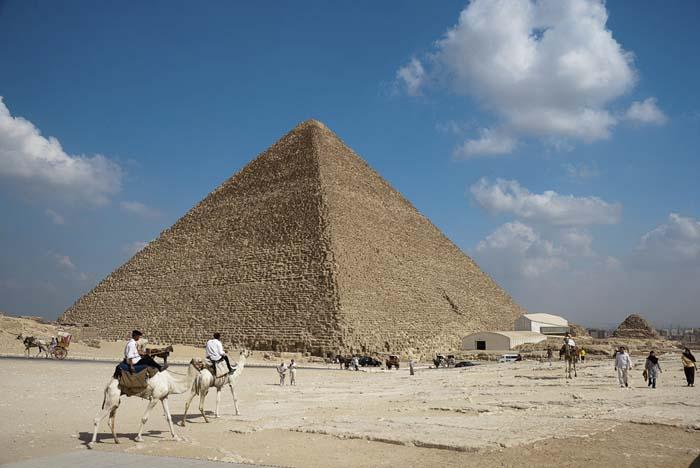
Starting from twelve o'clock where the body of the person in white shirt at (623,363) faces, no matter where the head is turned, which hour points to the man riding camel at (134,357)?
The man riding camel is roughly at 1 o'clock from the person in white shirt.

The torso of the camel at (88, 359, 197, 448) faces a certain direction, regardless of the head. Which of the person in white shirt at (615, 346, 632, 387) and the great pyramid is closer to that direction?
the person in white shirt

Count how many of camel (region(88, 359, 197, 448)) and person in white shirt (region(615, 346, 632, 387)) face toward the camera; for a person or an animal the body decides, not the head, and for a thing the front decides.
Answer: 1

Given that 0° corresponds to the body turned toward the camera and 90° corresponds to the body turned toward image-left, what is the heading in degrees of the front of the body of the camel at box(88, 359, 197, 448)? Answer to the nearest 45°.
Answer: approximately 270°

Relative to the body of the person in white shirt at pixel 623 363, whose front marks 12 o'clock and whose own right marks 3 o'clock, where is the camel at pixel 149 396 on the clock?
The camel is roughly at 1 o'clock from the person in white shirt.

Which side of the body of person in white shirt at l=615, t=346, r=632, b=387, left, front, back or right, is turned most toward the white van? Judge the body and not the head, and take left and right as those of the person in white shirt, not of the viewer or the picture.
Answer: back

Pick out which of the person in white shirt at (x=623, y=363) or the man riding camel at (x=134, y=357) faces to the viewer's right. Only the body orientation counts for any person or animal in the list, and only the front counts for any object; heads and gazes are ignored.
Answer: the man riding camel

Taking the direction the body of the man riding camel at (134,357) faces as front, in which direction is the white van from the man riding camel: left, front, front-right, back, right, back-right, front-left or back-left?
front-left

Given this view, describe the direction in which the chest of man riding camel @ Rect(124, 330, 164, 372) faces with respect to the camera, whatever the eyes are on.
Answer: to the viewer's right

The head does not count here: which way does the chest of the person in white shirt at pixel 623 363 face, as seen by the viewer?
toward the camera

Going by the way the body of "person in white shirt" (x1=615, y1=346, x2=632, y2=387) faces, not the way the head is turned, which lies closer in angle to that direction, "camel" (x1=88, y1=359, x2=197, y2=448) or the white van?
the camel

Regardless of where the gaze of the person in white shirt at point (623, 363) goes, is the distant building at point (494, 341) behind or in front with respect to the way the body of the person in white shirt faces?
behind

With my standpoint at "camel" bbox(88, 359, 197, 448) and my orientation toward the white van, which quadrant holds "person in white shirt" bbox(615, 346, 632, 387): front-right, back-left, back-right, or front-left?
front-right

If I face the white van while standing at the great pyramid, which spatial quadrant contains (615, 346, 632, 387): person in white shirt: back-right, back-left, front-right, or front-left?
front-right
